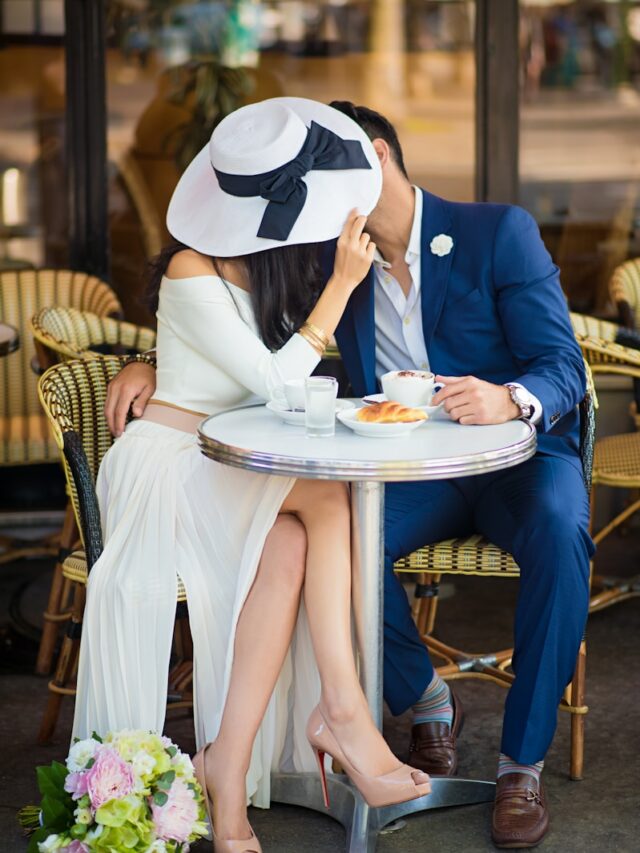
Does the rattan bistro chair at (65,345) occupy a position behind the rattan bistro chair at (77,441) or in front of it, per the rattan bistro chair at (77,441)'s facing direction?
behind

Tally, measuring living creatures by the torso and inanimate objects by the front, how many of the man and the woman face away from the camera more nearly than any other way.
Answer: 0

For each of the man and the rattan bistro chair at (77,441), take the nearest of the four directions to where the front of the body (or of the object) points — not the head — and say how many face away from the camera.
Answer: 0

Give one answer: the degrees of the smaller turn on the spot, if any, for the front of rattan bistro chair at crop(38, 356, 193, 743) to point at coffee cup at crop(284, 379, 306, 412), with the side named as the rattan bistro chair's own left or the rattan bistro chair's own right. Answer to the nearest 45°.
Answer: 0° — it already faces it

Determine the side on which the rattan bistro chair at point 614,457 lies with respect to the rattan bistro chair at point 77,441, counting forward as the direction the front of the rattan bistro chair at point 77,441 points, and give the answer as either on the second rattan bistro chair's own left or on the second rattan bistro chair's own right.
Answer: on the second rattan bistro chair's own left

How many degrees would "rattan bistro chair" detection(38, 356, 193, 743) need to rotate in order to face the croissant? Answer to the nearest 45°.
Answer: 0° — it already faces it

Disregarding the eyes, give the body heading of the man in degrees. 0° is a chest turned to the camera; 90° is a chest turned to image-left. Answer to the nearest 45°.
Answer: approximately 45°
